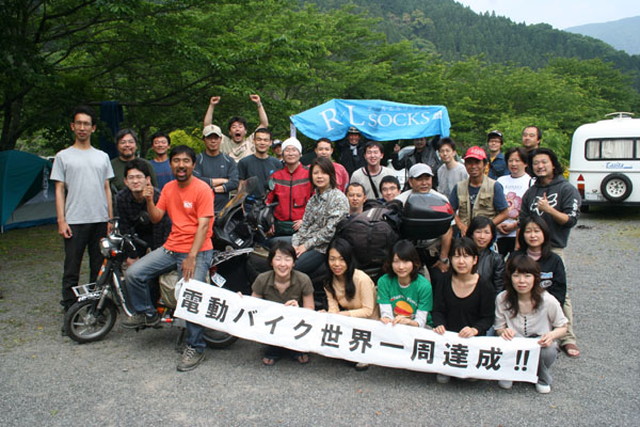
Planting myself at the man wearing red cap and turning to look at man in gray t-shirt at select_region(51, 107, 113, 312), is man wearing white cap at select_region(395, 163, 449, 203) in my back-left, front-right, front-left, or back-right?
front-left

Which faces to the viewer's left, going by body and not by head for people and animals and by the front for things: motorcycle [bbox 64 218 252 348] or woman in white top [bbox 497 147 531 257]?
the motorcycle

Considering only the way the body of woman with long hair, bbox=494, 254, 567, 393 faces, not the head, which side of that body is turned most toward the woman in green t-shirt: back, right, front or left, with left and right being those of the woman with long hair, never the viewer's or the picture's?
right

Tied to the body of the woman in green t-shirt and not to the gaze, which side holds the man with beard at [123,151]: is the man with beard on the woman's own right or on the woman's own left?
on the woman's own right

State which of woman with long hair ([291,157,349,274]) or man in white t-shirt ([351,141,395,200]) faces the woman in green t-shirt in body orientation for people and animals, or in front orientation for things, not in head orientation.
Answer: the man in white t-shirt

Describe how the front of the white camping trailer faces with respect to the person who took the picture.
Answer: facing away from the viewer

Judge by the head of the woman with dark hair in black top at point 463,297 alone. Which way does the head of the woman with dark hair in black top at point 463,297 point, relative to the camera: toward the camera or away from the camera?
toward the camera

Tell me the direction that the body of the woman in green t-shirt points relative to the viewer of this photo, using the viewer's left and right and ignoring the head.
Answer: facing the viewer

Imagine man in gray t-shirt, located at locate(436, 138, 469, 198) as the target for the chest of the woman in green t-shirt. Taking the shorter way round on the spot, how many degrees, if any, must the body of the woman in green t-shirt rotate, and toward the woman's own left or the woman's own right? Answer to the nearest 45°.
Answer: approximately 180°

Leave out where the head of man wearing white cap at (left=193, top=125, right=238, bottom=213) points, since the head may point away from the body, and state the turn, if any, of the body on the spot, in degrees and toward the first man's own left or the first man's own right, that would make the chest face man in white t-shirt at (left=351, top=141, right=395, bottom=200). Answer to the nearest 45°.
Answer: approximately 90° to the first man's own left

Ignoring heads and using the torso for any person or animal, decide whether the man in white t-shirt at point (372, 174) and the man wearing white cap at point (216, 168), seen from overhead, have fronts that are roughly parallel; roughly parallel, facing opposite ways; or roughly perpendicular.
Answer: roughly parallel

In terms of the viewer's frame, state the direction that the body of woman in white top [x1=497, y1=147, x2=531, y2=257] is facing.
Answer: toward the camera

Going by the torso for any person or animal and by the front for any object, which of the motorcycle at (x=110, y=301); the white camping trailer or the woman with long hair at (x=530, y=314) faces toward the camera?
the woman with long hair

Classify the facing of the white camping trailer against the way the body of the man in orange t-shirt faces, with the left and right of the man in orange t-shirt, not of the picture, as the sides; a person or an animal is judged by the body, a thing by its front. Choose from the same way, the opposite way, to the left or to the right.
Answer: the opposite way

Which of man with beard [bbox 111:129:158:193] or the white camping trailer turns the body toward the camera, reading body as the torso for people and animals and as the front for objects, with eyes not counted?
the man with beard
